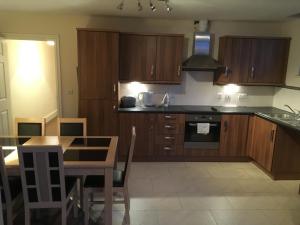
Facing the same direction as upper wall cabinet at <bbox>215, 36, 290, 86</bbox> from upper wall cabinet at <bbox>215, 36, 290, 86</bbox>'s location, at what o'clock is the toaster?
The toaster is roughly at 2 o'clock from the upper wall cabinet.

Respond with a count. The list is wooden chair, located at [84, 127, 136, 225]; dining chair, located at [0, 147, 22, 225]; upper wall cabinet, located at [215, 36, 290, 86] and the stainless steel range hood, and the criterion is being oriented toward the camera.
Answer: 2

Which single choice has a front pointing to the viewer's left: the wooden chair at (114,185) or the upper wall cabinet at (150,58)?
the wooden chair

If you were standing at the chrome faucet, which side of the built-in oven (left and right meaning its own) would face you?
left

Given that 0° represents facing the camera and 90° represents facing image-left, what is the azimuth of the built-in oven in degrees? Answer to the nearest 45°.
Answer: approximately 0°

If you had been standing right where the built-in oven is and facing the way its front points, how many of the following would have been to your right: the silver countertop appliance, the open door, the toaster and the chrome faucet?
3

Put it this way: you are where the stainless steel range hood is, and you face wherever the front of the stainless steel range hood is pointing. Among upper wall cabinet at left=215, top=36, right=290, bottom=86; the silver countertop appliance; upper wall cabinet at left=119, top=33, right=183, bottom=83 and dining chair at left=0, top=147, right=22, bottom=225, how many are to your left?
1

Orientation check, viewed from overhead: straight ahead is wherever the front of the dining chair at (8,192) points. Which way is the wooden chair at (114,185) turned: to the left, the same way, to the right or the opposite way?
to the left

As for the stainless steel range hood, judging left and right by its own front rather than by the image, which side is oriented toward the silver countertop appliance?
right

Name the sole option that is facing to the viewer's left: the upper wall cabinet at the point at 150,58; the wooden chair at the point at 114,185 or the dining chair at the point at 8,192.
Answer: the wooden chair

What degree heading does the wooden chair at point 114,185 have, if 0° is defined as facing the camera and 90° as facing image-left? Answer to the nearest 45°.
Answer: approximately 90°

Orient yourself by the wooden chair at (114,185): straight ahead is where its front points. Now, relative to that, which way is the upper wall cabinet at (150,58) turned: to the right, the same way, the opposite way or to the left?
to the left
